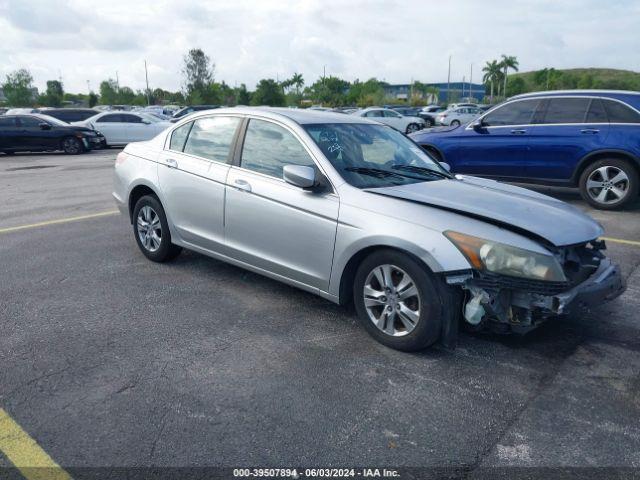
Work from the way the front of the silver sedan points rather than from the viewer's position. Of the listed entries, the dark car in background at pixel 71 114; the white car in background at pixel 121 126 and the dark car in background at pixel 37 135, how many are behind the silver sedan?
3

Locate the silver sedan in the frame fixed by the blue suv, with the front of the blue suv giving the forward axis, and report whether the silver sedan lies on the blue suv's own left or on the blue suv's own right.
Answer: on the blue suv's own left

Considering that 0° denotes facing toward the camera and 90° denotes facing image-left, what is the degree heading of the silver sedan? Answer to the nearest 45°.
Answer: approximately 315°

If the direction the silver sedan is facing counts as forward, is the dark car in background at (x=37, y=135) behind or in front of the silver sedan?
behind

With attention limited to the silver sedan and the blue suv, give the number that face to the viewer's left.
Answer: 1

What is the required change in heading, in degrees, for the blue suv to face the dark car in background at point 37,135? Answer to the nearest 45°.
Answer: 0° — it already faces it

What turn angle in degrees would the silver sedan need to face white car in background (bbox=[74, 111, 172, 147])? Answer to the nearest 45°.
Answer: approximately 180°

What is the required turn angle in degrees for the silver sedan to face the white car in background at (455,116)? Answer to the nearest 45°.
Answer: approximately 135° to its left

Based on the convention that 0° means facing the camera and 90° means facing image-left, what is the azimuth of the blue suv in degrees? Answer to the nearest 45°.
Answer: approximately 90°
